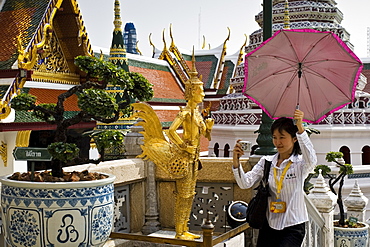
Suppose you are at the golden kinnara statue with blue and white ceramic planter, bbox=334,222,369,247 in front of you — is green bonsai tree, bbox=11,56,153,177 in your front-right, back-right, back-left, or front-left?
back-right

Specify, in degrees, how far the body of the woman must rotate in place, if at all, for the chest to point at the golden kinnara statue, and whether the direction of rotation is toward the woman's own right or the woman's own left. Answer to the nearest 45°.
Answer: approximately 90° to the woman's own right

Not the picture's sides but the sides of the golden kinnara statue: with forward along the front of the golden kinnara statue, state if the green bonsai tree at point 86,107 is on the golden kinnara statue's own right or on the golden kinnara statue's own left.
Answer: on the golden kinnara statue's own right

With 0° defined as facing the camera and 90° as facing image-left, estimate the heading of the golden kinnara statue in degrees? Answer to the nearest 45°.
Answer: approximately 270°

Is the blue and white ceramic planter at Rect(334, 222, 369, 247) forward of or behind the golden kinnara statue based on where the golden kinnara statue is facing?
forward

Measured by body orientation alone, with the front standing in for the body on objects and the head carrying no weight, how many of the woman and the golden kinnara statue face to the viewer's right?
1

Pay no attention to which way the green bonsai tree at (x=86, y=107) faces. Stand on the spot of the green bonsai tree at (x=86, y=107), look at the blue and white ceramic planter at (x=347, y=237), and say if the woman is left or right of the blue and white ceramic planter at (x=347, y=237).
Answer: right
